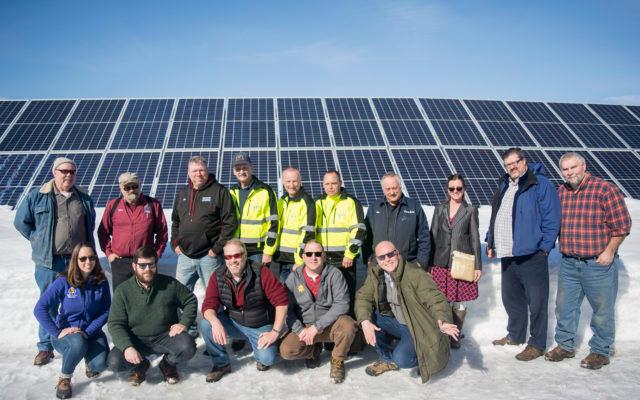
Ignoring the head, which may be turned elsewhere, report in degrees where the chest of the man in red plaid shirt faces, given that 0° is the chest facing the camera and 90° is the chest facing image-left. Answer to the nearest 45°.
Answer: approximately 45°

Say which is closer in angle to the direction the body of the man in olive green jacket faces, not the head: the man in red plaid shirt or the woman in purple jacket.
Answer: the woman in purple jacket

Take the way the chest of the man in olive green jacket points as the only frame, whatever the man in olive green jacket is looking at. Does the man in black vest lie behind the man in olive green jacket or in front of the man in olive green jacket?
in front

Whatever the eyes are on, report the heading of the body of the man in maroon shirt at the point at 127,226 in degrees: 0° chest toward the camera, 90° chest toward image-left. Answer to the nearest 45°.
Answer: approximately 0°

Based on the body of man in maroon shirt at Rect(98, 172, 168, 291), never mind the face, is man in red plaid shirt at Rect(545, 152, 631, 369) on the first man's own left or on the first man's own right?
on the first man's own left
